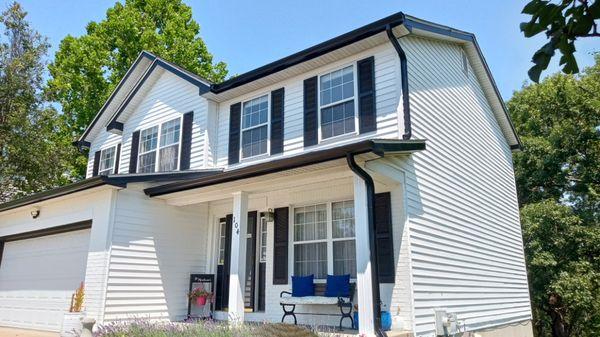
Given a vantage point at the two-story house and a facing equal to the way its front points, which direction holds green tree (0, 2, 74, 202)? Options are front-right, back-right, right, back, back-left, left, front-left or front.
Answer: right

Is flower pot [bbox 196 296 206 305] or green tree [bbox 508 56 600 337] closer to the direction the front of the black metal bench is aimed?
the flower pot

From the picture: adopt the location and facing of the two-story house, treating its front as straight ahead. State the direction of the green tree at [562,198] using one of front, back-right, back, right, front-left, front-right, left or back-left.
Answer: back

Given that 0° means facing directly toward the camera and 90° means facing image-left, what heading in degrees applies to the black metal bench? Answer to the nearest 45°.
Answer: approximately 45°

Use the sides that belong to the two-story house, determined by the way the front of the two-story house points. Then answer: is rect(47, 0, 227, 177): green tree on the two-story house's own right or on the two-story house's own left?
on the two-story house's own right

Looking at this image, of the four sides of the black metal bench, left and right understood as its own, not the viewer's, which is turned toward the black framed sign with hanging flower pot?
right

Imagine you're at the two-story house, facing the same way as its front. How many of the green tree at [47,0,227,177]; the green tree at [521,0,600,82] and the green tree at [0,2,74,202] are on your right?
2

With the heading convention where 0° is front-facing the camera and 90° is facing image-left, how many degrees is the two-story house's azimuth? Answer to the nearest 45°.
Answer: approximately 45°

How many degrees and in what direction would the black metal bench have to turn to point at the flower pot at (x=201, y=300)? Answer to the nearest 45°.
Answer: approximately 90° to its right

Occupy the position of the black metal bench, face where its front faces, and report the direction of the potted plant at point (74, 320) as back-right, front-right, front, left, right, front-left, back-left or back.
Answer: front-right
